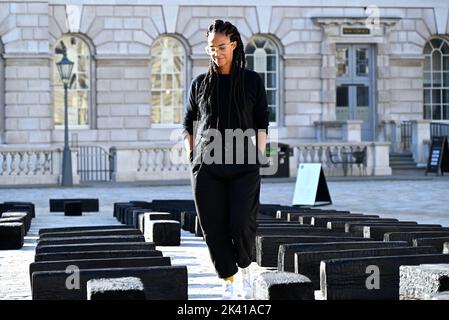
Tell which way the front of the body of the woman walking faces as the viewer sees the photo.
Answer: toward the camera

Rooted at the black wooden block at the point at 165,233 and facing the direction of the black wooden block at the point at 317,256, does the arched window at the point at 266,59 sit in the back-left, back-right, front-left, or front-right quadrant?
back-left

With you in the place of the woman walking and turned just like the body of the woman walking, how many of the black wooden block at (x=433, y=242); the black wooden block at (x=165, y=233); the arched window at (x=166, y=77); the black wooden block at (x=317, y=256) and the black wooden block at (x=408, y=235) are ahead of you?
0

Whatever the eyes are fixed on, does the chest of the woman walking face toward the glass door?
no

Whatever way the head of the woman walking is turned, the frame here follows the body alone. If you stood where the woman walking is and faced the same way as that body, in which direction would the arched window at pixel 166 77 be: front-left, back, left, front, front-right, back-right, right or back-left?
back

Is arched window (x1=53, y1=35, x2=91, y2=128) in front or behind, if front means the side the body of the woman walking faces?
behind

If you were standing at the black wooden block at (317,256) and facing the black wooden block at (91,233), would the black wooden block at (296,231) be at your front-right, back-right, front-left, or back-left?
front-right

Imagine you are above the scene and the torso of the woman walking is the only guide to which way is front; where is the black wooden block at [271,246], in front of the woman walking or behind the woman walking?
behind

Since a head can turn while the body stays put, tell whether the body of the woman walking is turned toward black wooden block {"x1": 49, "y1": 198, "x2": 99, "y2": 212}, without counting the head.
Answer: no

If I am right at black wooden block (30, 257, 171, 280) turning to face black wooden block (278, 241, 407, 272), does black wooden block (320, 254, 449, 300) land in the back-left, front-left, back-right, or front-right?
front-right
